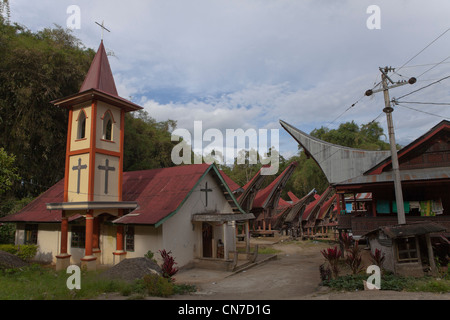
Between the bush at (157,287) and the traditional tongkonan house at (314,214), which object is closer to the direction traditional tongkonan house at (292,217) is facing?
the bush
